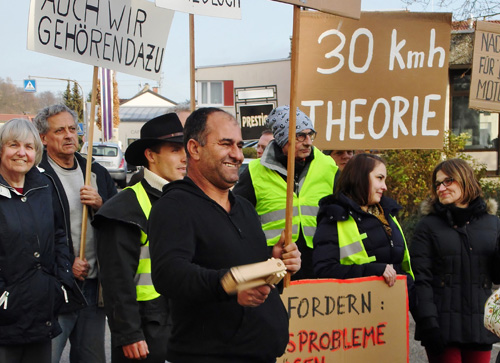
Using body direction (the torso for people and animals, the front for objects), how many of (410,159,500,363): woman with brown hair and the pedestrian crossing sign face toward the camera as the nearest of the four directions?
2

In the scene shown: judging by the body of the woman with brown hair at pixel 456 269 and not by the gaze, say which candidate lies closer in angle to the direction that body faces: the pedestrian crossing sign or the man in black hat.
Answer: the man in black hat

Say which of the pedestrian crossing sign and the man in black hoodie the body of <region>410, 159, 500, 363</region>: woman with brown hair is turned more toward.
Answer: the man in black hoodie

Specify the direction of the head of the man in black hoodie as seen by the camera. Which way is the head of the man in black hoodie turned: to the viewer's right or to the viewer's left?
to the viewer's right

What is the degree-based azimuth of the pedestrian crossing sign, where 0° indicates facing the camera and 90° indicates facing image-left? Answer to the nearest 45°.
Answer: approximately 0°

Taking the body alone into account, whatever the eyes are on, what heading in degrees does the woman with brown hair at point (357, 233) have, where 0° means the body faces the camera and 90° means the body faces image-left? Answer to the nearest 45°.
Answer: approximately 315°

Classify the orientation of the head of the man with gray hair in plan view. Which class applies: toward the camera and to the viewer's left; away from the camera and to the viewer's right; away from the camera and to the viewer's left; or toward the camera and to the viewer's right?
toward the camera and to the viewer's right
